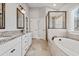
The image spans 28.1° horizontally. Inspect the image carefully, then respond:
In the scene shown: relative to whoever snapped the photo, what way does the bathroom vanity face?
facing the viewer and to the right of the viewer
